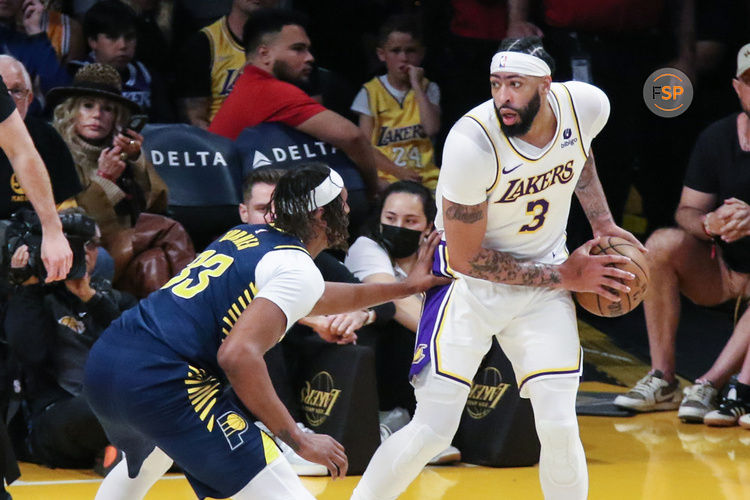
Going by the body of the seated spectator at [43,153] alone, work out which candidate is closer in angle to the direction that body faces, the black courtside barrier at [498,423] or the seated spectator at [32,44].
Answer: the black courtside barrier

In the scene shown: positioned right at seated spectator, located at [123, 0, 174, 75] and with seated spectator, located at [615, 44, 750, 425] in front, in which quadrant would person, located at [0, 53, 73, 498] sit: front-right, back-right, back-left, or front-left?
front-right

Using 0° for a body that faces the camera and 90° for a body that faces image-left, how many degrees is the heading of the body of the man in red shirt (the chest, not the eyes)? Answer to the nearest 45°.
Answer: approximately 270°

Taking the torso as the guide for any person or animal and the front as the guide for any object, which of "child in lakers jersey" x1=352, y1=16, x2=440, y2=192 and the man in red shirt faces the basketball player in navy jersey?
the child in lakers jersey

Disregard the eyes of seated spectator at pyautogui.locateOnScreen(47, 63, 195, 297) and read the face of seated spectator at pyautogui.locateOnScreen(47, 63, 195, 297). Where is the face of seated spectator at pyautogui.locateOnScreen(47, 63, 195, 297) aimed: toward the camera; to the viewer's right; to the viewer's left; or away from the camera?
toward the camera

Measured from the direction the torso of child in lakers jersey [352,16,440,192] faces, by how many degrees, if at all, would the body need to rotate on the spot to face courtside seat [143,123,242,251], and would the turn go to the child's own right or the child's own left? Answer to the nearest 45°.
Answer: approximately 45° to the child's own right

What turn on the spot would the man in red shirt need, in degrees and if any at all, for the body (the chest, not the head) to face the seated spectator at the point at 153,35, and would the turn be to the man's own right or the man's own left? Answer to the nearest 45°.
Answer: approximately 135° to the man's own left

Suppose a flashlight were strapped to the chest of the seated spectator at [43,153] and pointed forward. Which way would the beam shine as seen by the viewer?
toward the camera

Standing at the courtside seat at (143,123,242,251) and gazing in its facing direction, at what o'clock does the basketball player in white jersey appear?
The basketball player in white jersey is roughly at 11 o'clock from the courtside seat.

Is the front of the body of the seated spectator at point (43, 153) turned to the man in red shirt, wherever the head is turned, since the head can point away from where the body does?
no

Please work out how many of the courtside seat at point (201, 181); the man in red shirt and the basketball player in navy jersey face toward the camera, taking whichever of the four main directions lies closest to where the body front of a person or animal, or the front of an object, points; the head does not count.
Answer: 1

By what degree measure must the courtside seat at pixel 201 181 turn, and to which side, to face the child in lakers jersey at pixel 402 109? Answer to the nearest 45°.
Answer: approximately 135° to its left

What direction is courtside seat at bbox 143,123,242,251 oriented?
toward the camera

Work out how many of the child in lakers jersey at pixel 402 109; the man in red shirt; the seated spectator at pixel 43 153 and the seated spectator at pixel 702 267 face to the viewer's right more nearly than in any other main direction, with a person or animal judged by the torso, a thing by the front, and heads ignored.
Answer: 1

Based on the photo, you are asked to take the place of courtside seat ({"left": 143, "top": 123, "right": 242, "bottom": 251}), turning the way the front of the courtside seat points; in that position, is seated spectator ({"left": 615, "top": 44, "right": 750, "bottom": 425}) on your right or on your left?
on your left

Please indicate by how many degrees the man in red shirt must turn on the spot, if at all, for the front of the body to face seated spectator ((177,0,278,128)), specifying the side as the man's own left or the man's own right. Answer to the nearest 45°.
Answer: approximately 135° to the man's own left

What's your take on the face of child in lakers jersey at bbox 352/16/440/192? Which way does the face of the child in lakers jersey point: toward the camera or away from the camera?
toward the camera

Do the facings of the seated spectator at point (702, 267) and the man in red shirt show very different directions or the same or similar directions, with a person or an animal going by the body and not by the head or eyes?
very different directions

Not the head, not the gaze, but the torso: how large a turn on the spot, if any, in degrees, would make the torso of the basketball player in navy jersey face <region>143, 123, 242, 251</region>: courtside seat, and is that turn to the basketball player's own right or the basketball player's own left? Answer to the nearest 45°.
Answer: approximately 45° to the basketball player's own left

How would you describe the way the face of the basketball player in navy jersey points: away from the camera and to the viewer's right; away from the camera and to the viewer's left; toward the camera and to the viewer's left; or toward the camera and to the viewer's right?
away from the camera and to the viewer's right

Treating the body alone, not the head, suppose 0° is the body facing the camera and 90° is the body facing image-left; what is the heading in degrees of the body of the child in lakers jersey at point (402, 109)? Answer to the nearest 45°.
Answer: approximately 0°

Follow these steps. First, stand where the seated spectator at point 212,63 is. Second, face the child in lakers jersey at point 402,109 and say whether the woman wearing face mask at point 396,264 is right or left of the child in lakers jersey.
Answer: right
